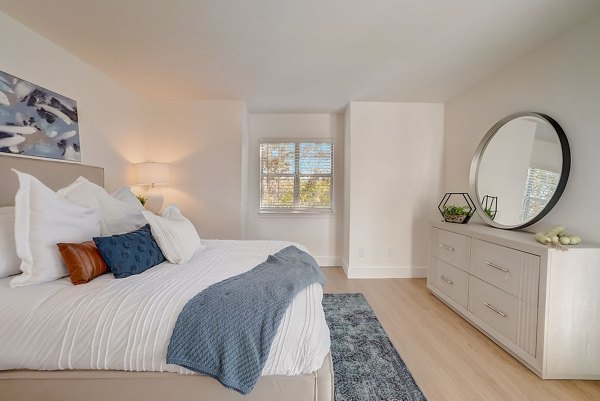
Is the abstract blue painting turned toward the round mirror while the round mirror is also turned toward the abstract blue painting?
yes

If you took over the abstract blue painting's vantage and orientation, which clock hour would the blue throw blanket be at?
The blue throw blanket is roughly at 1 o'clock from the abstract blue painting.

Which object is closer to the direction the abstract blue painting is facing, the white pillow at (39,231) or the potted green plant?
the potted green plant

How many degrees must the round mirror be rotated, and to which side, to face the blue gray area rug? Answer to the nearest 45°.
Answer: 0° — it already faces it

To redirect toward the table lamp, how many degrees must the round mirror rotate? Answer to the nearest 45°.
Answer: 0° — it already faces it

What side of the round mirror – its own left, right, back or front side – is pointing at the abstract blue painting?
front

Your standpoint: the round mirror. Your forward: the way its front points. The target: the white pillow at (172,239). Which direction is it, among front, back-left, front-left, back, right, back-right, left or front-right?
front

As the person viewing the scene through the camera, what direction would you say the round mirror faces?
facing the viewer and to the left of the viewer

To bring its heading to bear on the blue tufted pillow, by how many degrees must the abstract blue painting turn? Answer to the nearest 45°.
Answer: approximately 45° to its right

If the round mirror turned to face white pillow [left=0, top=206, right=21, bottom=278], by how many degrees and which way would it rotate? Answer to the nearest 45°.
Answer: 0° — it already faces it

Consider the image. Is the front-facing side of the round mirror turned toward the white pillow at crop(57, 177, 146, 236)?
yes

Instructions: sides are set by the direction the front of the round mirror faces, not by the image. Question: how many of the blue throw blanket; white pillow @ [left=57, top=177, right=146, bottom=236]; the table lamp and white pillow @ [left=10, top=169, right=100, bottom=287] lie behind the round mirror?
0

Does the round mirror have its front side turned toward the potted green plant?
no

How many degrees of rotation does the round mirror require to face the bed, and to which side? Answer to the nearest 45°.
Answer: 0° — it already faces it

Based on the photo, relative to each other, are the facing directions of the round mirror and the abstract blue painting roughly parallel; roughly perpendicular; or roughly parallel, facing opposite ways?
roughly parallel, facing opposite ways

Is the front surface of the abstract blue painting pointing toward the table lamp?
no

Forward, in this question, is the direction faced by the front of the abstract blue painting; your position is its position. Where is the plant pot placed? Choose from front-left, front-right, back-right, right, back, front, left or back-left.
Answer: front

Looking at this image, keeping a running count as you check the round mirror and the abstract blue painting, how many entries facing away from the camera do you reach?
0
